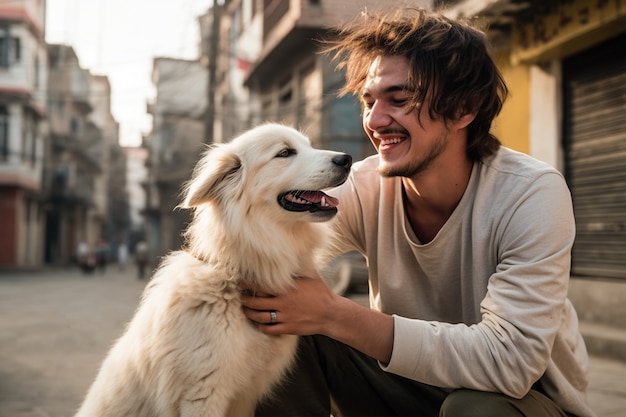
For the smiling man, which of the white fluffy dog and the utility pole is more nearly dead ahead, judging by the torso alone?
the white fluffy dog

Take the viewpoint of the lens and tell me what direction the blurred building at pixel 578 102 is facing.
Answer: facing the viewer and to the left of the viewer

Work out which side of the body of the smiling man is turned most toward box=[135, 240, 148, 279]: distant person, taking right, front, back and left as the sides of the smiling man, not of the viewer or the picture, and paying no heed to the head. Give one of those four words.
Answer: right

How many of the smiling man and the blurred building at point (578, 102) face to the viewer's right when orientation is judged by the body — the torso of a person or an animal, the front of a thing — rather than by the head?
0

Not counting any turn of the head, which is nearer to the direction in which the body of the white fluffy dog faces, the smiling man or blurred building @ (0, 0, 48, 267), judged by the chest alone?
the smiling man

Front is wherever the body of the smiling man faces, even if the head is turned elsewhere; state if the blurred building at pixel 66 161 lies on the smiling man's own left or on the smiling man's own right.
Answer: on the smiling man's own right

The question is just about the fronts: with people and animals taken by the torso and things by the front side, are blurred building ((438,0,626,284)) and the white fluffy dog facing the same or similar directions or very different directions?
very different directions

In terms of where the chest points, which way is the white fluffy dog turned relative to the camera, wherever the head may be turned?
to the viewer's right

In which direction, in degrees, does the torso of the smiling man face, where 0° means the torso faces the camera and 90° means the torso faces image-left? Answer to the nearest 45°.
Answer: approximately 45°
